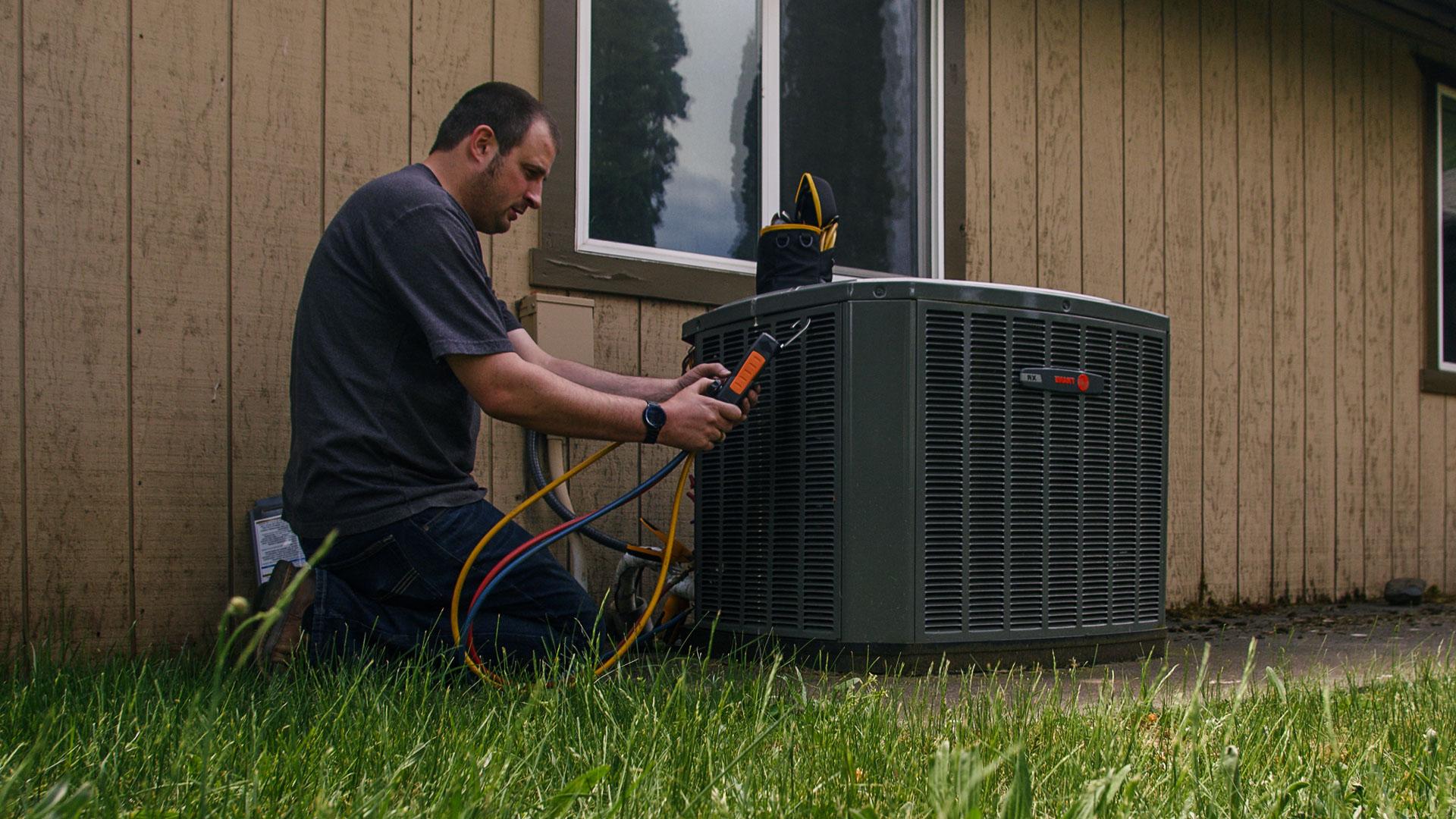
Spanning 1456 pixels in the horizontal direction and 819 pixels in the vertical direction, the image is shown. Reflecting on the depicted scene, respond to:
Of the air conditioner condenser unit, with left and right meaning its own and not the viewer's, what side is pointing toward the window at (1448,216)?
left

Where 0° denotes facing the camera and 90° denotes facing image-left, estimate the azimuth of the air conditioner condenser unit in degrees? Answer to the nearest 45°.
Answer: approximately 315°
